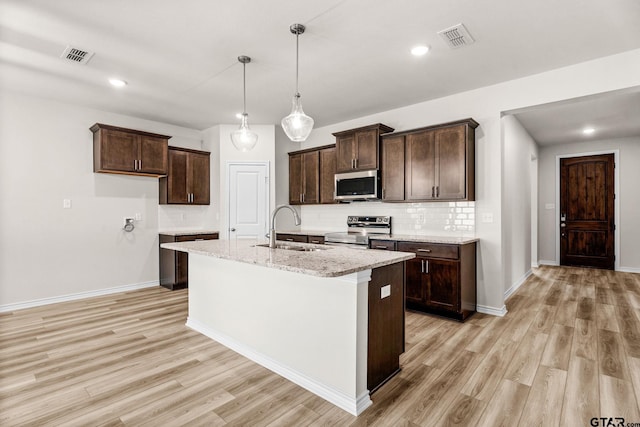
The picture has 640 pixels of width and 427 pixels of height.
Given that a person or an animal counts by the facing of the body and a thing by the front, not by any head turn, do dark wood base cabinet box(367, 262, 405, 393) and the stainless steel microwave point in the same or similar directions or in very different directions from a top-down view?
very different directions

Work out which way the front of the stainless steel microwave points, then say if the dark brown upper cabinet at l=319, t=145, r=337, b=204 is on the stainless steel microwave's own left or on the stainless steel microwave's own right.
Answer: on the stainless steel microwave's own right

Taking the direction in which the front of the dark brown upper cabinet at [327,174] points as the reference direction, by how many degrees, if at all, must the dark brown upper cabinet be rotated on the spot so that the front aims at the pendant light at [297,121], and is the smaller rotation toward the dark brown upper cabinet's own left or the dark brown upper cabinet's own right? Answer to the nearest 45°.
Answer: approximately 45° to the dark brown upper cabinet's own left

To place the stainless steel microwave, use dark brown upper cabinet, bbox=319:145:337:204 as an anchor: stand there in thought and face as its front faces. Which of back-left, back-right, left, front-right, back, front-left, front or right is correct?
left

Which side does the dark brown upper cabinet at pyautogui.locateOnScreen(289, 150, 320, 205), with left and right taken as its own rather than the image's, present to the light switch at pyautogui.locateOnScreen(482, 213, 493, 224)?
left

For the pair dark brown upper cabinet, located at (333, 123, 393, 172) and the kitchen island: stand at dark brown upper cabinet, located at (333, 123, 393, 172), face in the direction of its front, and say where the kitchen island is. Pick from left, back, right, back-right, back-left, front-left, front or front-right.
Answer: front-left

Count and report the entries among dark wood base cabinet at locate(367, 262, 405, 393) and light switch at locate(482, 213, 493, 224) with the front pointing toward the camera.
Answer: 1

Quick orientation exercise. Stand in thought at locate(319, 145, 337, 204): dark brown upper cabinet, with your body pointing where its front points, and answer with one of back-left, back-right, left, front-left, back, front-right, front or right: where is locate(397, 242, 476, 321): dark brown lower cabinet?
left

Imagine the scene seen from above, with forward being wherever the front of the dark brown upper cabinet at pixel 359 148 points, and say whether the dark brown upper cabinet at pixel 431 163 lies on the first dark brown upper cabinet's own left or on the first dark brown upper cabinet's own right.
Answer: on the first dark brown upper cabinet's own left
